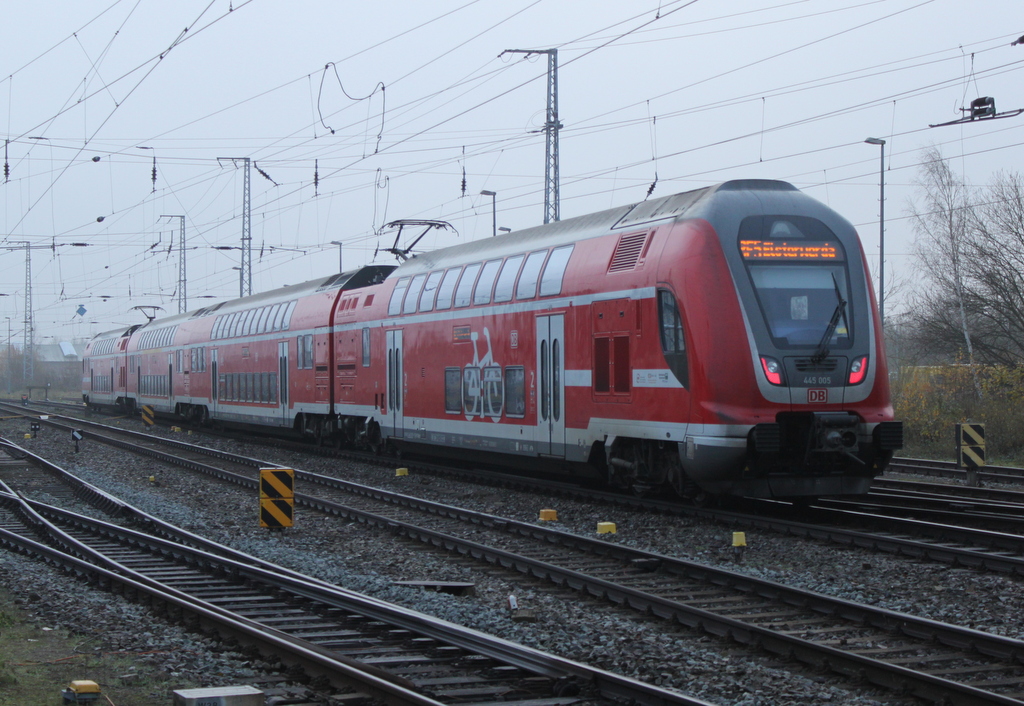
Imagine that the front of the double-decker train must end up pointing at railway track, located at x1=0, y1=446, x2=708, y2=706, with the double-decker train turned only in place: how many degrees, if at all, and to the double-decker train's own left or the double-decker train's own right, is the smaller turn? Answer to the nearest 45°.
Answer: approximately 90° to the double-decker train's own right

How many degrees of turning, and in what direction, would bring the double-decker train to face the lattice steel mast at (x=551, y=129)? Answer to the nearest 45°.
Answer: approximately 135° to its left

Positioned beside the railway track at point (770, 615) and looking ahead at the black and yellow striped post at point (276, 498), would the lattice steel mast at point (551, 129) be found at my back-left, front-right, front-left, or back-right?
front-right

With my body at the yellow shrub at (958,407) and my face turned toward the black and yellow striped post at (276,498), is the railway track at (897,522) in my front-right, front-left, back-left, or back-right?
front-left

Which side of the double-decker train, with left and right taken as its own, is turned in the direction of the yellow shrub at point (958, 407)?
left

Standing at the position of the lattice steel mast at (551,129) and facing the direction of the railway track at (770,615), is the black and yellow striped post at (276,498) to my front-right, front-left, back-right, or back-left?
front-right

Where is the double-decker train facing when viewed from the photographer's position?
facing the viewer and to the right of the viewer

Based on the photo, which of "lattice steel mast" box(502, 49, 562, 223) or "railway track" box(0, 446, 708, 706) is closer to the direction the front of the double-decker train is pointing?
the railway track
